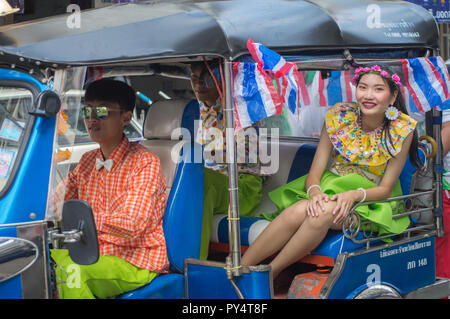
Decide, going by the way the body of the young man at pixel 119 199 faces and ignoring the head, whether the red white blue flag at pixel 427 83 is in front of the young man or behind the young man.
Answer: behind

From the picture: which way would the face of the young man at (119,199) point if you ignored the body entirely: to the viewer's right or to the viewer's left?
to the viewer's left

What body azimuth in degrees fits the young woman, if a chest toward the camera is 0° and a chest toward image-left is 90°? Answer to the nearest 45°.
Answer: approximately 45°

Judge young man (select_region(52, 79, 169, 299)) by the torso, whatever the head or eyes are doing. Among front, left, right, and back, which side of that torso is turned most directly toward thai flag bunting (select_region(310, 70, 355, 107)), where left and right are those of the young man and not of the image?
back

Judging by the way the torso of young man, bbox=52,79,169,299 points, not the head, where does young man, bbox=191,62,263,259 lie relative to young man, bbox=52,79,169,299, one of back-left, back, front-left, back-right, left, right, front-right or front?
back

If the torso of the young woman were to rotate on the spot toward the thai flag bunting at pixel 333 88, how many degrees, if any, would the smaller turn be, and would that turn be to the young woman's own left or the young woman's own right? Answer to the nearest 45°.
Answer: approximately 135° to the young woman's own right

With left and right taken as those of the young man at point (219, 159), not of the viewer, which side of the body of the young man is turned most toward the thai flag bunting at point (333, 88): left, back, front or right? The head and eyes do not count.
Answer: back

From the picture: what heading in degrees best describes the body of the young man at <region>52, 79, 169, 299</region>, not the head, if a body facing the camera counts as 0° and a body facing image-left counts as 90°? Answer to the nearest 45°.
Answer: approximately 45°
